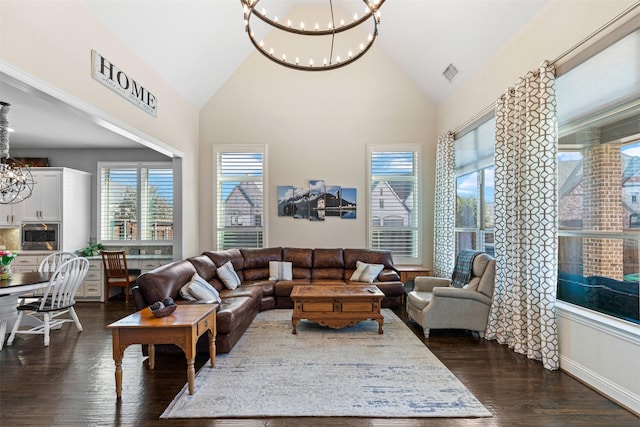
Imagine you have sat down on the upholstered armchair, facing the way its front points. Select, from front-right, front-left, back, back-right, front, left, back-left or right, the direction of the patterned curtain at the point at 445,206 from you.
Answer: right

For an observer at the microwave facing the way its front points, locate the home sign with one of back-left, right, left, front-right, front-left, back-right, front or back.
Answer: front

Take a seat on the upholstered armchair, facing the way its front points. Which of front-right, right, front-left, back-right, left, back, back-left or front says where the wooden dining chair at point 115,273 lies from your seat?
front

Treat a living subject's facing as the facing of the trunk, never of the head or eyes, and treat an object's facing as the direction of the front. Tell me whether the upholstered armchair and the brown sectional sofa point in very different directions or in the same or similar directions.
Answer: very different directions

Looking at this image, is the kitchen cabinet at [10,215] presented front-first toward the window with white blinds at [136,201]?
no

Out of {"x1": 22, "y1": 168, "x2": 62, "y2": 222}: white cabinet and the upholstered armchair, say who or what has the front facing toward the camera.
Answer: the white cabinet

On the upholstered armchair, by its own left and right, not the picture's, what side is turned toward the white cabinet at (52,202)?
front

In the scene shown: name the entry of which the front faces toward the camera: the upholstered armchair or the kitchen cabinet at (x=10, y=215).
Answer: the kitchen cabinet

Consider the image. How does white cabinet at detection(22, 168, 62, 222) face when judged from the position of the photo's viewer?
facing the viewer

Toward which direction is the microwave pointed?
toward the camera

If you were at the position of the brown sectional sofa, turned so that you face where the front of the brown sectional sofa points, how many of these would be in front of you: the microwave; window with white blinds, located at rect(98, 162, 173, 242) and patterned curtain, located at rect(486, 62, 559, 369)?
1

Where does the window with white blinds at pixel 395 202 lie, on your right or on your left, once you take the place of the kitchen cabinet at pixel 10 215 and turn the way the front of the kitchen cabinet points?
on your left

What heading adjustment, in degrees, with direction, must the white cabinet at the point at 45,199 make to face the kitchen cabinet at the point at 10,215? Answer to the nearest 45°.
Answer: approximately 135° to its right

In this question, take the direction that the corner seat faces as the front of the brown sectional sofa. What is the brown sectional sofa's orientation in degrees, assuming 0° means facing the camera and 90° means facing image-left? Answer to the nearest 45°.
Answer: approximately 315°

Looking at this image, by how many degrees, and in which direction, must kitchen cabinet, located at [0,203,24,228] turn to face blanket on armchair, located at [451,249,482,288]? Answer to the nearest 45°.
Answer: approximately 45° to its left

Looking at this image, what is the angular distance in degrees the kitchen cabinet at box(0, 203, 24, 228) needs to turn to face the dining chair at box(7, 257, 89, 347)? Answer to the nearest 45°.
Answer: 0° — it already faces it

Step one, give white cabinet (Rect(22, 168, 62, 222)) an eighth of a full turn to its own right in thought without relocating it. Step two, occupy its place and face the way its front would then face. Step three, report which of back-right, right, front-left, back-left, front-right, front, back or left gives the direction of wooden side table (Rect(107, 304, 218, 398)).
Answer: front-left

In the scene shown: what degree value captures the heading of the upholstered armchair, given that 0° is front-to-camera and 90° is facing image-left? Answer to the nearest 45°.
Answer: approximately 90°

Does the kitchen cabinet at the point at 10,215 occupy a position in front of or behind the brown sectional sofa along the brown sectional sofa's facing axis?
behind

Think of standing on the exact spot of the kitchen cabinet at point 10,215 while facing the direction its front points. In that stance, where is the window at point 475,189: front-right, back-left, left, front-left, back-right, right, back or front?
front-left
